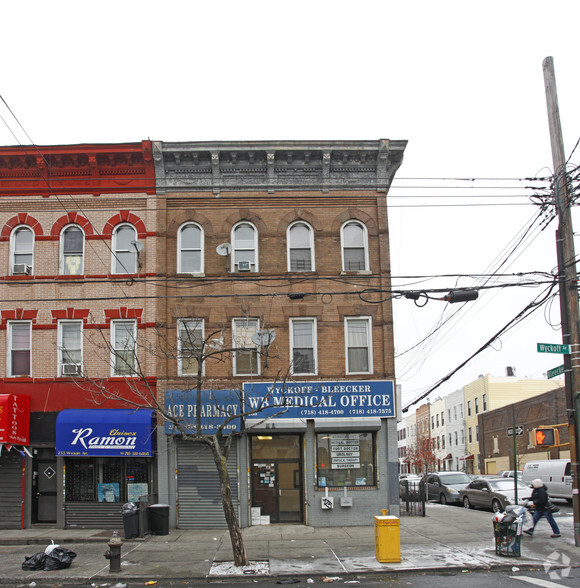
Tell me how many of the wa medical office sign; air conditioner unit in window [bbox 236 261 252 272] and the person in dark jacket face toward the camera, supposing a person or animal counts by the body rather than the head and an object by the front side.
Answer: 2

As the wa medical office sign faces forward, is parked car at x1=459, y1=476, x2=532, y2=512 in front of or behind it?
behind

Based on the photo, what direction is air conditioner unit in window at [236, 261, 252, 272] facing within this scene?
toward the camera

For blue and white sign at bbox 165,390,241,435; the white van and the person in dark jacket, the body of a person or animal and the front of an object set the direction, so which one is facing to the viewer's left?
the person in dark jacket

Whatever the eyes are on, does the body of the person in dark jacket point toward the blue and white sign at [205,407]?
yes

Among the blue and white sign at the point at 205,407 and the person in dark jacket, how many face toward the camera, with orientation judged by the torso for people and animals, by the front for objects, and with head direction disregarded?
1

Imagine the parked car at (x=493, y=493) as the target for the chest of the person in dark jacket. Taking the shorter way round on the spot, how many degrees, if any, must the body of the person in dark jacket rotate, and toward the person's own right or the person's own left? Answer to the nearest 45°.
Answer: approximately 90° to the person's own right

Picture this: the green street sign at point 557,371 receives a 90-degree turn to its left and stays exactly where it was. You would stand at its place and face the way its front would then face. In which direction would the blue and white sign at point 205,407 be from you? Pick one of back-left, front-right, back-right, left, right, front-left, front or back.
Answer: back-right

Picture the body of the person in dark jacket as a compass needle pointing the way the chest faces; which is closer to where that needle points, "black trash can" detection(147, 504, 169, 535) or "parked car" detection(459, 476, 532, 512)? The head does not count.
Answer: the black trash can

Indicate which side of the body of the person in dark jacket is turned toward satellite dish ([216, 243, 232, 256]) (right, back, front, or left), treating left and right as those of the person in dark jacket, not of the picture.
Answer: front

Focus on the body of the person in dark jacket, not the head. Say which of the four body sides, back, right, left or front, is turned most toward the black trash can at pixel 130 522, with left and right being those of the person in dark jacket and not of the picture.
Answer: front
